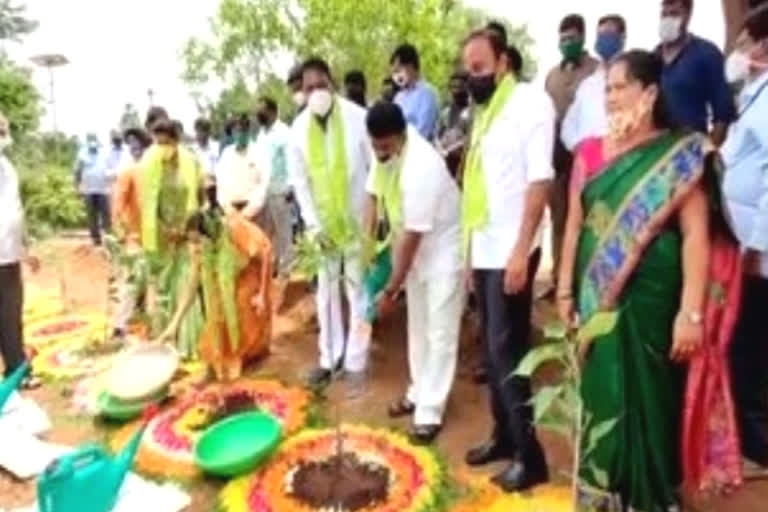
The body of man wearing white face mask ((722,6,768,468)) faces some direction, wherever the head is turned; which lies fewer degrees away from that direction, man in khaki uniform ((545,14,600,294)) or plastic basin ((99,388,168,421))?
the plastic basin

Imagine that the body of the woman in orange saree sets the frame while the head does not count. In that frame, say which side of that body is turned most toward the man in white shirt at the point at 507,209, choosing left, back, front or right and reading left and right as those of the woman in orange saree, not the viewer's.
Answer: left

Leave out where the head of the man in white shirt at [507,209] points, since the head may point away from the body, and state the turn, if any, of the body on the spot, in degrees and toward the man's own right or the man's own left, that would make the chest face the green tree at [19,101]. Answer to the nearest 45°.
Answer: approximately 90° to the man's own right

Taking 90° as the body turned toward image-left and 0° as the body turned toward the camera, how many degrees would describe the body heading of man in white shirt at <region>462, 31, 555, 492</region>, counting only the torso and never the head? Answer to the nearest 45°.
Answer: approximately 45°

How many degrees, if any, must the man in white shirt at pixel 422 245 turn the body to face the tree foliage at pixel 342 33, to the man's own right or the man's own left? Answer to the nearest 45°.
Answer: approximately 135° to the man's own right

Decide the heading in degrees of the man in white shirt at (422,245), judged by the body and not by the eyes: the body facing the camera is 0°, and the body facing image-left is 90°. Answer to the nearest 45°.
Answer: approximately 45°

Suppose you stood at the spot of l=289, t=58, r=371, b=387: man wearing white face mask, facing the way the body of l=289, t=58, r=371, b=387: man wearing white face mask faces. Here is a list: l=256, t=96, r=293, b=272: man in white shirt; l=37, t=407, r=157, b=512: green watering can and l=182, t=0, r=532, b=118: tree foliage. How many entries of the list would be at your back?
2

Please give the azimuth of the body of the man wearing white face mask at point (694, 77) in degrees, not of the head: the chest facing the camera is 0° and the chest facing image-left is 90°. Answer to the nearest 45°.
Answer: approximately 45°
